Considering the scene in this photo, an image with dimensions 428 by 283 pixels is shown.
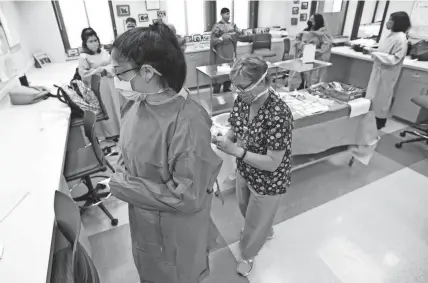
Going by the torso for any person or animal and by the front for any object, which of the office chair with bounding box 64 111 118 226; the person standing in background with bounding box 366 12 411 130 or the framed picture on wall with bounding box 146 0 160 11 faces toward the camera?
the framed picture on wall

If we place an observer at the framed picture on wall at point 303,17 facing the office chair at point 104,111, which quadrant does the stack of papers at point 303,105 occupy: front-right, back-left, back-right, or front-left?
front-left

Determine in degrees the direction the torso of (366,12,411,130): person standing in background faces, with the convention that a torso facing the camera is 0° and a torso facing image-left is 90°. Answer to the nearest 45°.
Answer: approximately 90°

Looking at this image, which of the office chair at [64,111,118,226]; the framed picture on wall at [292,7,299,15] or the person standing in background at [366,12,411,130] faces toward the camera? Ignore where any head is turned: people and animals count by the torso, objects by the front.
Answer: the framed picture on wall

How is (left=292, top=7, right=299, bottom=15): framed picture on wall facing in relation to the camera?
toward the camera

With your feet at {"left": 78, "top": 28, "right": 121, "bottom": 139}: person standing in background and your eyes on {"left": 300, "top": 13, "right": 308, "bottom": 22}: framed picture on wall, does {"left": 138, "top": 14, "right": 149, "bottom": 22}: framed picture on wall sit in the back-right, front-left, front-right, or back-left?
front-left

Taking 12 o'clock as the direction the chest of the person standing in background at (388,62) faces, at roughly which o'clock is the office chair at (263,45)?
The office chair is roughly at 1 o'clock from the person standing in background.

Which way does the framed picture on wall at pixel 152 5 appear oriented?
toward the camera

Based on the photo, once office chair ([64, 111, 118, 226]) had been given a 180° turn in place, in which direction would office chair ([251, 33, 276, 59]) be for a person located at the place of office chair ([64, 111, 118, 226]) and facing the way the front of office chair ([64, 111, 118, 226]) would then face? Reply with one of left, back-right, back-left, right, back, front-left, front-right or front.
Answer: front-left

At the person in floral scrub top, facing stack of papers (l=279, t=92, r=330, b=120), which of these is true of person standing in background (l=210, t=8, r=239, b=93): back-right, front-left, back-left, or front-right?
front-left

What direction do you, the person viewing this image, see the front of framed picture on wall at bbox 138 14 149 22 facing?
facing the viewer

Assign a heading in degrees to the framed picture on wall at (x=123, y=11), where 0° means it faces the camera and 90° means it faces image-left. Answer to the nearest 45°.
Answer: approximately 0°

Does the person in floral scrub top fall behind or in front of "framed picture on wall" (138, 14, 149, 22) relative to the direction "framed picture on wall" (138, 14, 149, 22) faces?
in front

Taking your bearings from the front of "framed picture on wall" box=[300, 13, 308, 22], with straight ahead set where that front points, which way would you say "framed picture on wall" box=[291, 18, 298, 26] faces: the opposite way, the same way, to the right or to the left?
the same way

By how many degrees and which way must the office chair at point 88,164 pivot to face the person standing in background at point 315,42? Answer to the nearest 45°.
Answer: approximately 180°

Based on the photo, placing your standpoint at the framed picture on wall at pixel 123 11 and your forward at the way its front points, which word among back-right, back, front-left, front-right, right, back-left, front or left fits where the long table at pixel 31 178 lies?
front

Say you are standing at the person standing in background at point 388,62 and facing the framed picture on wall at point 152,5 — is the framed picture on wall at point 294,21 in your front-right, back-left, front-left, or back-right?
front-right

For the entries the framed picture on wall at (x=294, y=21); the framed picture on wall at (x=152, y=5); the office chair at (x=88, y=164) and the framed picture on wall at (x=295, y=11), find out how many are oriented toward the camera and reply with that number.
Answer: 3

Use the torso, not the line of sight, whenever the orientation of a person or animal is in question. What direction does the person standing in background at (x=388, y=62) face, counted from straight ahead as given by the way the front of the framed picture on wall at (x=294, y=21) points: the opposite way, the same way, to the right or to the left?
to the right

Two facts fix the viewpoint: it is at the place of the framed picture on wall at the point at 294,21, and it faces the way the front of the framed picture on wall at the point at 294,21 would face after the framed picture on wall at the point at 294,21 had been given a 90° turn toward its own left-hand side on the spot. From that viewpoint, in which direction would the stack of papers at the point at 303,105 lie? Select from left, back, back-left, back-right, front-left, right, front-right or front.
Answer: right
